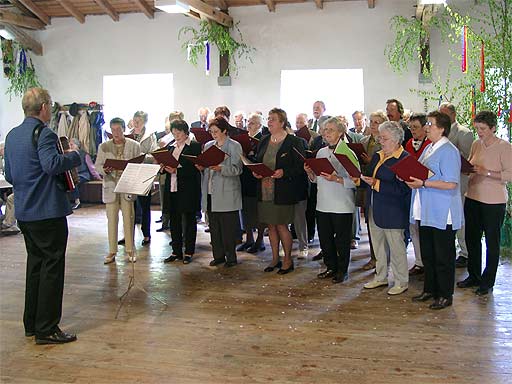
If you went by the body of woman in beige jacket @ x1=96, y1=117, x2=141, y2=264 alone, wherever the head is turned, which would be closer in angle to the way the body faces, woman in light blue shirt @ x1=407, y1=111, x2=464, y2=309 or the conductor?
the conductor

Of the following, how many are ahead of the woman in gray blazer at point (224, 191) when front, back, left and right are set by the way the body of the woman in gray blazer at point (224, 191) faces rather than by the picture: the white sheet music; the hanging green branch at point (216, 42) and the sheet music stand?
2

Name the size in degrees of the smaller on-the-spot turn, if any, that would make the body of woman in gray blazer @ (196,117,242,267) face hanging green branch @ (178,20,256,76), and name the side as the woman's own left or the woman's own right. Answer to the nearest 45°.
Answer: approximately 135° to the woman's own right

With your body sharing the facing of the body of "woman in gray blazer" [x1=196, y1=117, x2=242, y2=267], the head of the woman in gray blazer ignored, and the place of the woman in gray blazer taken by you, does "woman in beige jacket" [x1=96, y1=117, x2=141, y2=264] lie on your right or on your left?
on your right

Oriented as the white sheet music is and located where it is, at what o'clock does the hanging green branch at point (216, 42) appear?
The hanging green branch is roughly at 5 o'clock from the white sheet music.

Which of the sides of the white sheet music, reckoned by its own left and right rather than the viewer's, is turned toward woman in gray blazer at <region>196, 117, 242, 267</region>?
back

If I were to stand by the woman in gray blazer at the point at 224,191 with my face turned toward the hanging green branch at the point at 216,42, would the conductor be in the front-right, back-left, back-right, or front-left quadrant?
back-left
